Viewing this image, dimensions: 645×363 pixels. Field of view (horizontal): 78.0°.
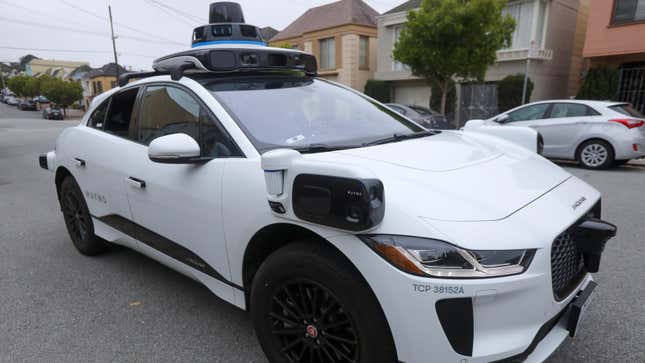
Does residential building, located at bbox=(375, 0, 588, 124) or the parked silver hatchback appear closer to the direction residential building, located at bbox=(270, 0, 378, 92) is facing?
the parked silver hatchback

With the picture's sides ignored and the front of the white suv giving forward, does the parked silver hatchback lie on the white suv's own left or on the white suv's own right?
on the white suv's own left

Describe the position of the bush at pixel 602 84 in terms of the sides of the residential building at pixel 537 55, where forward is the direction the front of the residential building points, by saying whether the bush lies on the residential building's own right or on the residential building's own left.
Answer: on the residential building's own left

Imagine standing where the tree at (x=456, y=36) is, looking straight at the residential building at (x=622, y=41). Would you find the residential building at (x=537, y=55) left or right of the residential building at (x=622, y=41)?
left

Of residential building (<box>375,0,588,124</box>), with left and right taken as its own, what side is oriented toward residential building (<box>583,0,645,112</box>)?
left

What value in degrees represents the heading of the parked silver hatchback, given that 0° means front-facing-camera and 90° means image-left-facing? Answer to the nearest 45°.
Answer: approximately 135°

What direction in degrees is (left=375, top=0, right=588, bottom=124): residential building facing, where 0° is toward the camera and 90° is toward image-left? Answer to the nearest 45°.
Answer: approximately 45°

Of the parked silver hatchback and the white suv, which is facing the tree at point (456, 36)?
the parked silver hatchback

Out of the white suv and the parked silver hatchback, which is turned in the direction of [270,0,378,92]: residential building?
the parked silver hatchback

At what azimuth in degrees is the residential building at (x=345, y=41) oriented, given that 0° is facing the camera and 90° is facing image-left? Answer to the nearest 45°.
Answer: approximately 45°
